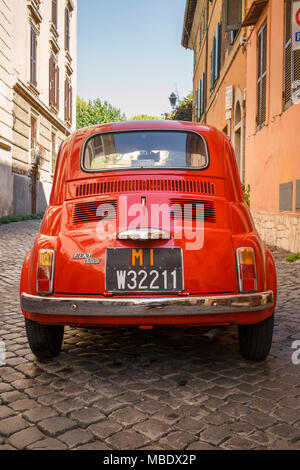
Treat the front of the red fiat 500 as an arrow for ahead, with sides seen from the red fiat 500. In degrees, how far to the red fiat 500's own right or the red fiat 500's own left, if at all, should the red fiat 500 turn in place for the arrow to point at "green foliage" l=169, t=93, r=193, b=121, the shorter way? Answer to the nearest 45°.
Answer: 0° — it already faces it

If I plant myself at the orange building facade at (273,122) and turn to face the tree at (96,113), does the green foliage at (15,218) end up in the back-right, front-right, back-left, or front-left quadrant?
front-left

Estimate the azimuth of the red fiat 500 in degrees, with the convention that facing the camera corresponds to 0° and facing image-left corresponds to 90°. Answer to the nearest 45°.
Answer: approximately 180°

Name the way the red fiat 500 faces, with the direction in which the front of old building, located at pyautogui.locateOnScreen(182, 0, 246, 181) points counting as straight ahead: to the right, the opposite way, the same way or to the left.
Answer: to the right

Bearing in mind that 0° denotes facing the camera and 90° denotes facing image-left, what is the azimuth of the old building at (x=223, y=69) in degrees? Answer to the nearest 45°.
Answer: approximately 90°

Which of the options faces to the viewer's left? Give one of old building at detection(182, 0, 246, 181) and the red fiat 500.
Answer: the old building

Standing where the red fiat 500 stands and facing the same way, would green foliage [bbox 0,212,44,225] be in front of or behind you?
in front

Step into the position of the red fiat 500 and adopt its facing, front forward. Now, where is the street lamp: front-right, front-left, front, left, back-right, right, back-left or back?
front

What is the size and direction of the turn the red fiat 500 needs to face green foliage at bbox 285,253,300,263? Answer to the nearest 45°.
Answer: approximately 45° to its right

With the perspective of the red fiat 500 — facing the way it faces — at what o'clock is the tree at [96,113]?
The tree is roughly at 12 o'clock from the red fiat 500.

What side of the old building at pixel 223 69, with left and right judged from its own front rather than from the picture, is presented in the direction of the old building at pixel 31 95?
front

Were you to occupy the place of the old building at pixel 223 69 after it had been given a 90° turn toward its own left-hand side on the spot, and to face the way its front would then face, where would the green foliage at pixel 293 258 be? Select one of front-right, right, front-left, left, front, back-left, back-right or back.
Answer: front

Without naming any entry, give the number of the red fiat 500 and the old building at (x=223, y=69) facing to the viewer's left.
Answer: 1

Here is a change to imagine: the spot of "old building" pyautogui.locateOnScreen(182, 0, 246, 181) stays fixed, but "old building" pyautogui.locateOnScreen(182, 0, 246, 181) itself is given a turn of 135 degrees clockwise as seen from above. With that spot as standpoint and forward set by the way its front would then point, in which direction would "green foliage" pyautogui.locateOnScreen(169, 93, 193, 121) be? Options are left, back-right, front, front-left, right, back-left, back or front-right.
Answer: front-left
